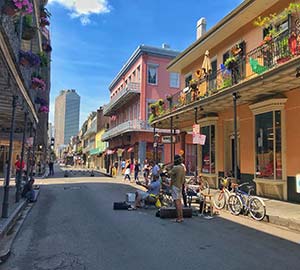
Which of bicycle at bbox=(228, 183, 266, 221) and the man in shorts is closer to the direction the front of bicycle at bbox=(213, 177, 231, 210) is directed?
the man in shorts

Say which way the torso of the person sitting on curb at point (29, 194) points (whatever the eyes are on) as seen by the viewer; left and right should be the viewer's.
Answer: facing to the right of the viewer

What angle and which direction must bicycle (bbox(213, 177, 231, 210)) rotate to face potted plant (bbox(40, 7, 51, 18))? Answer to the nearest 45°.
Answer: approximately 45° to its right

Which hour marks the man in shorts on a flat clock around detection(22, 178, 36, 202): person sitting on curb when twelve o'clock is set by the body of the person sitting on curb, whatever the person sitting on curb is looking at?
The man in shorts is roughly at 2 o'clock from the person sitting on curb.

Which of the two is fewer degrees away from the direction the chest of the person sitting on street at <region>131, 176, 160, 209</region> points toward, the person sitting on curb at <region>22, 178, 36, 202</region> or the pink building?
the person sitting on curb

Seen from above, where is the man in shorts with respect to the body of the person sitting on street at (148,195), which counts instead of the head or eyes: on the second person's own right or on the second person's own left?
on the second person's own left

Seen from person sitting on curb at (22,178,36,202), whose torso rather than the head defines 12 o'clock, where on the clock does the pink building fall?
The pink building is roughly at 10 o'clock from the person sitting on curb.
